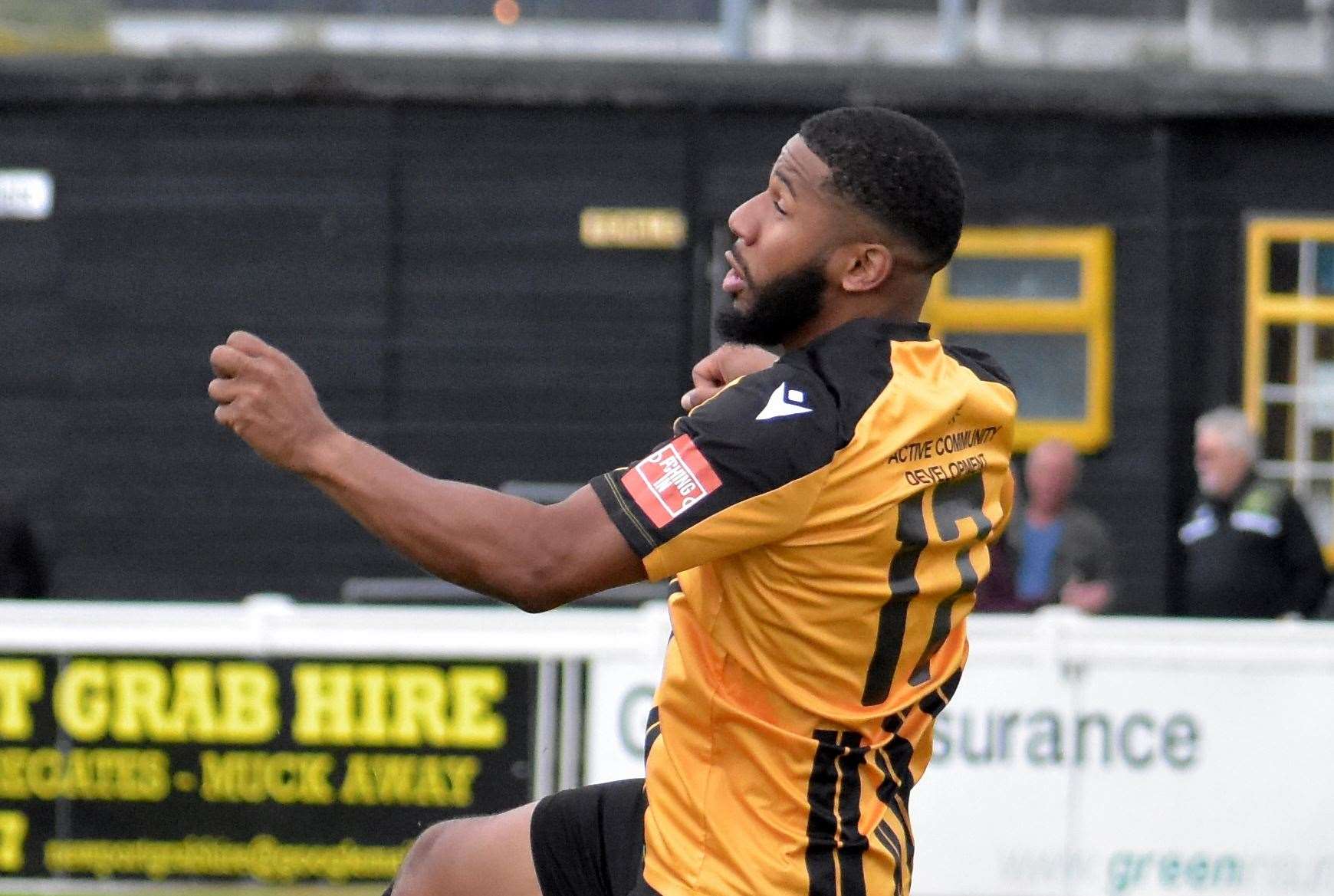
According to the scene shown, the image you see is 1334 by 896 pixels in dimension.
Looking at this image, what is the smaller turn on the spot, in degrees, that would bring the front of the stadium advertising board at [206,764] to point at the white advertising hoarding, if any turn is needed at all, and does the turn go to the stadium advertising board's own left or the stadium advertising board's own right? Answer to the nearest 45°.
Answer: approximately 90° to the stadium advertising board's own left

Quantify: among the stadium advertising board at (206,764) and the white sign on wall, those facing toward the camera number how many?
2

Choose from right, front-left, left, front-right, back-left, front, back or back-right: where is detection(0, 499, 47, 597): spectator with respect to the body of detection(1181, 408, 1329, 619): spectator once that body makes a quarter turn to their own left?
back-right

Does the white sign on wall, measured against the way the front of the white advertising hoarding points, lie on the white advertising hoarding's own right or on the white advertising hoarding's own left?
on the white advertising hoarding's own right

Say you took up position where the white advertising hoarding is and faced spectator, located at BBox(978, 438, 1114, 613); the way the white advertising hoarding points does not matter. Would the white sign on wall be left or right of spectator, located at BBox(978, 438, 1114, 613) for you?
left

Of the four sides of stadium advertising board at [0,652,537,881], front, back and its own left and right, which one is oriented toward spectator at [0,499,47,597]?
back

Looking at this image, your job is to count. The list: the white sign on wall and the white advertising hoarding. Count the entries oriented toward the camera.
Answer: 2

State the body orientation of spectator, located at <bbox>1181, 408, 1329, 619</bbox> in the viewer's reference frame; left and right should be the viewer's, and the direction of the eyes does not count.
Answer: facing the viewer and to the left of the viewer

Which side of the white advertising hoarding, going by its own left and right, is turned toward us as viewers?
front

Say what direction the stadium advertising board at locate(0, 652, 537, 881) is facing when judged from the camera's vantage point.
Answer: facing the viewer

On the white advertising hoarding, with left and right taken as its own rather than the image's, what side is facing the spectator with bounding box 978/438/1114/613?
back

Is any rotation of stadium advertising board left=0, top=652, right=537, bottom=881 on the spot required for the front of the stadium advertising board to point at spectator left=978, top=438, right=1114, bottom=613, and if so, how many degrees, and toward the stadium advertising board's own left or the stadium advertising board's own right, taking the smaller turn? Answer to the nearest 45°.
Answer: approximately 90° to the stadium advertising board's own left

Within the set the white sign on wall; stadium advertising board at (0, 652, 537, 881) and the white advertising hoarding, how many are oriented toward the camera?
3

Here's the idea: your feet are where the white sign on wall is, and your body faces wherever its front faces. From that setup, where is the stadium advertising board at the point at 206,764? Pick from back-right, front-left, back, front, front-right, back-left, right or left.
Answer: front
